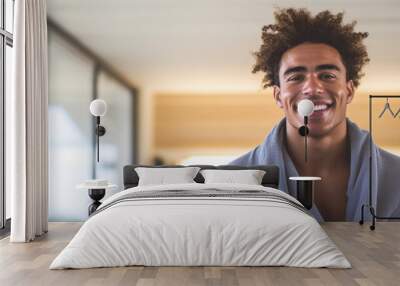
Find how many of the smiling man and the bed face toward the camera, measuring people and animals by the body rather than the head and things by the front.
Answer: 2

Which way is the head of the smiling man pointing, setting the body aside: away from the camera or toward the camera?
toward the camera

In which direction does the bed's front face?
toward the camera

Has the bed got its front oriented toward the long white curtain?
no
